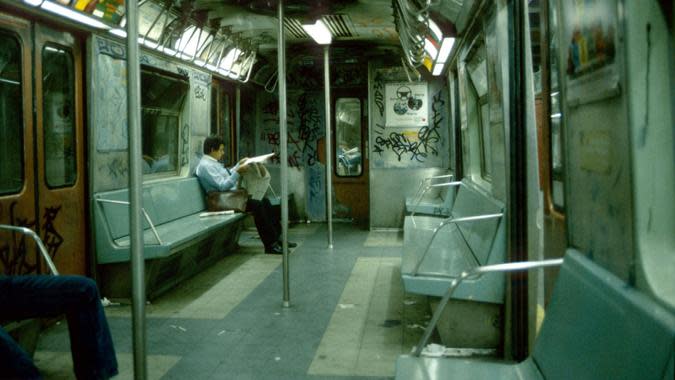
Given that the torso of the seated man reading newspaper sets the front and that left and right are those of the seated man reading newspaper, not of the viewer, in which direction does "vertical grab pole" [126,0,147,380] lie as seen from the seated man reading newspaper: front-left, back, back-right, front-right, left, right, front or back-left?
right

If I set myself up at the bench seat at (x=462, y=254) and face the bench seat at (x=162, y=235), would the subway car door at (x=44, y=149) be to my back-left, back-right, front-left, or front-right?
front-left

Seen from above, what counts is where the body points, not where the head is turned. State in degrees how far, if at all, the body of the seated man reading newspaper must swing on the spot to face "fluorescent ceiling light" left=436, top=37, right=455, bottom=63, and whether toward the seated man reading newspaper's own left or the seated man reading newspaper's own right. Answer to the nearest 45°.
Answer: approximately 45° to the seated man reading newspaper's own right

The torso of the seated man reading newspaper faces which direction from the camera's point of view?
to the viewer's right

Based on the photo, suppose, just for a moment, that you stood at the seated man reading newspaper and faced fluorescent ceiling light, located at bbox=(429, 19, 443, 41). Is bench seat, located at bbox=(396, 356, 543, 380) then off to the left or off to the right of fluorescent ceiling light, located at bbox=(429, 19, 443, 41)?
right

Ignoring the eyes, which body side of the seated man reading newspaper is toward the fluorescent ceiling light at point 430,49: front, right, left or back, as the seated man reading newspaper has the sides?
front

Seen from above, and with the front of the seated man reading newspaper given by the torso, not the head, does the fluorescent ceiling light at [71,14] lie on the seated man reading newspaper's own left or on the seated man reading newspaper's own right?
on the seated man reading newspaper's own right

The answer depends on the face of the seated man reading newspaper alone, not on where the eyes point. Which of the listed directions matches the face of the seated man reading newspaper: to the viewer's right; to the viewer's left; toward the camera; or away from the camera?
to the viewer's right
